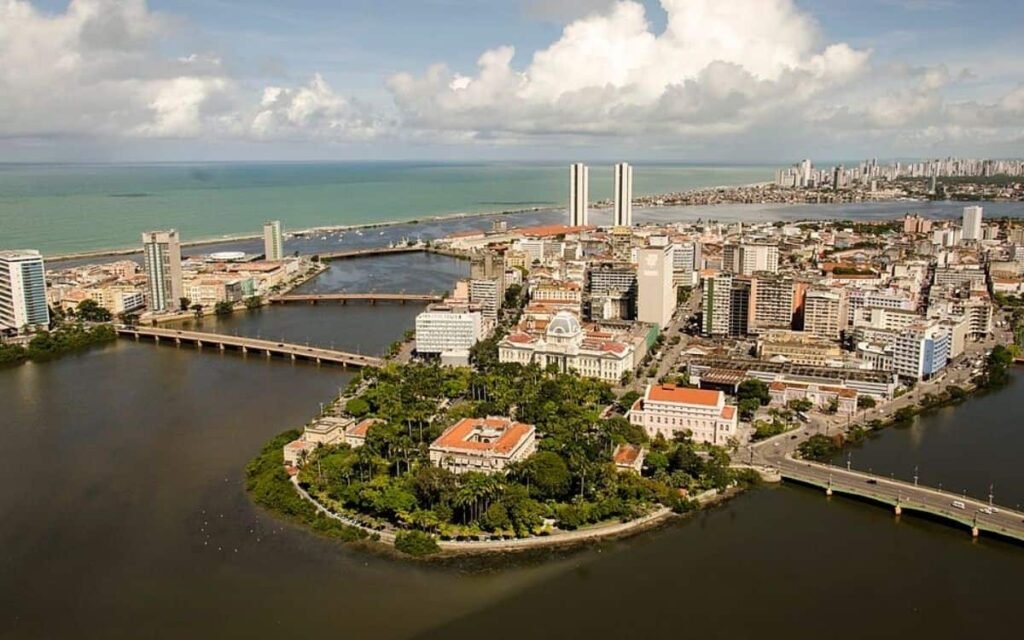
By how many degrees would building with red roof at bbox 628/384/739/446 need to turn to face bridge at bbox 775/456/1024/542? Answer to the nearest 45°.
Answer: approximately 45° to its left

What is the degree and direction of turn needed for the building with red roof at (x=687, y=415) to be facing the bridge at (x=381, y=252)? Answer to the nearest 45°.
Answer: approximately 135° to its right

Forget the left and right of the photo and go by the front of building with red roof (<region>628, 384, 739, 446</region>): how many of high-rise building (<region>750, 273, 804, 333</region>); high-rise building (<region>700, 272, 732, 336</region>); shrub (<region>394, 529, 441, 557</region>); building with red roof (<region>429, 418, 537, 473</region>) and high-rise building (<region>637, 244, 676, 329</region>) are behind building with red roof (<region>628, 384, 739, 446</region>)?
3

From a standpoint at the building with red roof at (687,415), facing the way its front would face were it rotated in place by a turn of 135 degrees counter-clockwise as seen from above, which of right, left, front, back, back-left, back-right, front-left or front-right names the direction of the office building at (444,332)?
left

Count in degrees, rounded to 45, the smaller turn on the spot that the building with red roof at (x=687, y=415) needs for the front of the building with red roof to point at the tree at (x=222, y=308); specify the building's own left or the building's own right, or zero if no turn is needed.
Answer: approximately 135° to the building's own right

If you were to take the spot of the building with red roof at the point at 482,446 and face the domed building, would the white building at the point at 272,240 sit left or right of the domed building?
left

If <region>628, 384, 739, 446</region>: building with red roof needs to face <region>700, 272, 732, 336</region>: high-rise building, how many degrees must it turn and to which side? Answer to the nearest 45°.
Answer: approximately 180°

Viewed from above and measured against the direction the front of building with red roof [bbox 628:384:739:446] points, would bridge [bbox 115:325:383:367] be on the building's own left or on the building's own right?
on the building's own right

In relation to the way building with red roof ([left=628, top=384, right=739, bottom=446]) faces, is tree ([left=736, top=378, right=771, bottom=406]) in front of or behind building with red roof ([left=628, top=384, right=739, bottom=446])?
behind

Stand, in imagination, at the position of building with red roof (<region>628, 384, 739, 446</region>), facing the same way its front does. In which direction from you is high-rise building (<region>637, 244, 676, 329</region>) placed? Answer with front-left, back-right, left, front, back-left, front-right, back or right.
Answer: back

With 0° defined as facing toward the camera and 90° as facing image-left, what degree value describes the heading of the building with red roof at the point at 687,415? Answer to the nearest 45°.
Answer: approximately 0°
